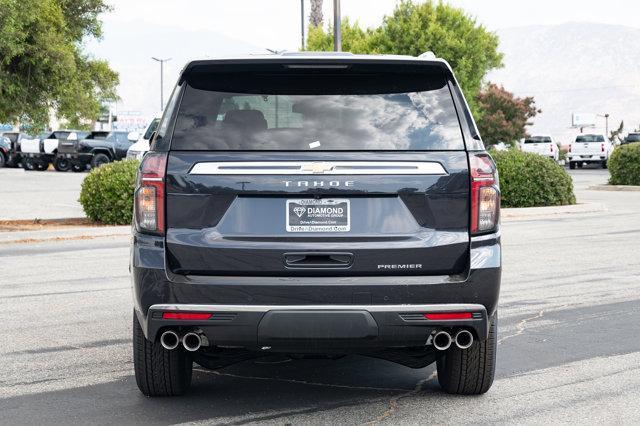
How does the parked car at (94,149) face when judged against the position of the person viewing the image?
facing the viewer and to the left of the viewer

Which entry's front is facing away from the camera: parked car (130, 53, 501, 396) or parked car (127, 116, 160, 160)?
parked car (130, 53, 501, 396)

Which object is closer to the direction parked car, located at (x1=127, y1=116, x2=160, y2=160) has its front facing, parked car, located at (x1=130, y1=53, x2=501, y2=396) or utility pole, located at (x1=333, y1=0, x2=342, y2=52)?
the parked car

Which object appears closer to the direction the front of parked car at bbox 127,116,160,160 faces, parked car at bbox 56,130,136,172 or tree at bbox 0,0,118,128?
the tree

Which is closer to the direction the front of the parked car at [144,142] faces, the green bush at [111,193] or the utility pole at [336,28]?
the green bush

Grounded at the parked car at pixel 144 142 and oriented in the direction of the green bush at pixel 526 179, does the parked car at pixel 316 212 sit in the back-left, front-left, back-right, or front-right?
front-right

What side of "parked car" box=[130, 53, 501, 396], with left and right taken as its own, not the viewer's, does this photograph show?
back

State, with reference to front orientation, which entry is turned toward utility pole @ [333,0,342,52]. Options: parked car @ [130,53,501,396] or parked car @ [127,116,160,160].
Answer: parked car @ [130,53,501,396]

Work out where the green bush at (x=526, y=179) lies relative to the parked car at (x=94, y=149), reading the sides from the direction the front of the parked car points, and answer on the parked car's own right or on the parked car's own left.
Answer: on the parked car's own left

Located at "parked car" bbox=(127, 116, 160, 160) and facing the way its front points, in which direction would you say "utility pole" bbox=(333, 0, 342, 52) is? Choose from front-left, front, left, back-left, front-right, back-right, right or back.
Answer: back-left

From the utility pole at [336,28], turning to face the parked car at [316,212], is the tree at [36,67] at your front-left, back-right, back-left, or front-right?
front-right

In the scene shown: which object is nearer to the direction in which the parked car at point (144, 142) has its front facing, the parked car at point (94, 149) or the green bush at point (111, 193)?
the green bush

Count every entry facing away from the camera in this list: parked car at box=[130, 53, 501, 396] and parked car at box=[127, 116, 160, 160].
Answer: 1
